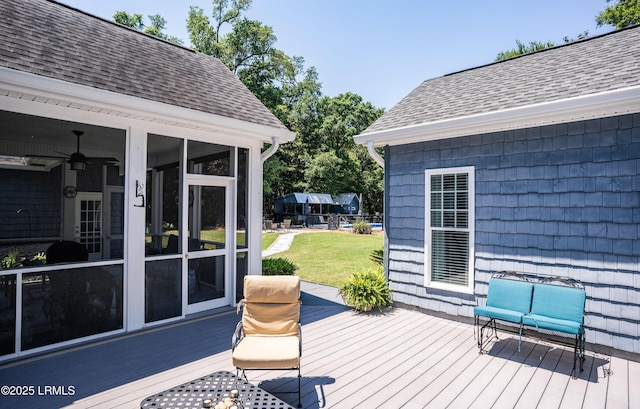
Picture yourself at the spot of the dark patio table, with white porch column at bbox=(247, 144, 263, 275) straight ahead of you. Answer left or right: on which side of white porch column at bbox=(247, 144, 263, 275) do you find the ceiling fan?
left

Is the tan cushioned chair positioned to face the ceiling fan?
no

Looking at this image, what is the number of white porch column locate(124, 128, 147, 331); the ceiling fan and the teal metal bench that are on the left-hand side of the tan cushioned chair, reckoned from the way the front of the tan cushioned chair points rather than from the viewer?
1

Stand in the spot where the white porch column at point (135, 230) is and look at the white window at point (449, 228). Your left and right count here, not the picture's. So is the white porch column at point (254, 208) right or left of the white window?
left

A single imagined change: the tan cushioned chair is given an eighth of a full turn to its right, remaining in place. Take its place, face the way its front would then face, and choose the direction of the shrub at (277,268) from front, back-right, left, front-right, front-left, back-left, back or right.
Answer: back-right

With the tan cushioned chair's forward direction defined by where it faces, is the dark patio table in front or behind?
in front

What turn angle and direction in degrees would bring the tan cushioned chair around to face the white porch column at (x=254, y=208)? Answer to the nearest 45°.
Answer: approximately 180°

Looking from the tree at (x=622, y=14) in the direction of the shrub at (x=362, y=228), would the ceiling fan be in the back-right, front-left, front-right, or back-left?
front-left

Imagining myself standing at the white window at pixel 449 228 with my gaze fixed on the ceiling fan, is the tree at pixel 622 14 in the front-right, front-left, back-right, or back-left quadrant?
back-right

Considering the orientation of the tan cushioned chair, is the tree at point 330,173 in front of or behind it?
behind

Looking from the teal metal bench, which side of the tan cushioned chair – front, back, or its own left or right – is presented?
left

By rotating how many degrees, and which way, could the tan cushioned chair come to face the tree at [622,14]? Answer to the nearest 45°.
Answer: approximately 135° to its left

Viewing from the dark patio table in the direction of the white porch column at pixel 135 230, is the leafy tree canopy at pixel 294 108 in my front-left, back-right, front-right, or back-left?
front-right

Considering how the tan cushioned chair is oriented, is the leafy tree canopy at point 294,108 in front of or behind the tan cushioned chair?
behind

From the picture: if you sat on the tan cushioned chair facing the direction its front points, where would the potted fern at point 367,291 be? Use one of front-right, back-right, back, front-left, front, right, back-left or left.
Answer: back-left

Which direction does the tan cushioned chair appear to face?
toward the camera

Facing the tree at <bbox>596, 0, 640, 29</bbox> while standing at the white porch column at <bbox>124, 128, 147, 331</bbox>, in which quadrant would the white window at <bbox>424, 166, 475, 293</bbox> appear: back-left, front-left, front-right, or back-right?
front-right

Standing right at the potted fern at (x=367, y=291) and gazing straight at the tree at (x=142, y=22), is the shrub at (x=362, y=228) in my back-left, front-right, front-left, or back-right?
front-right
